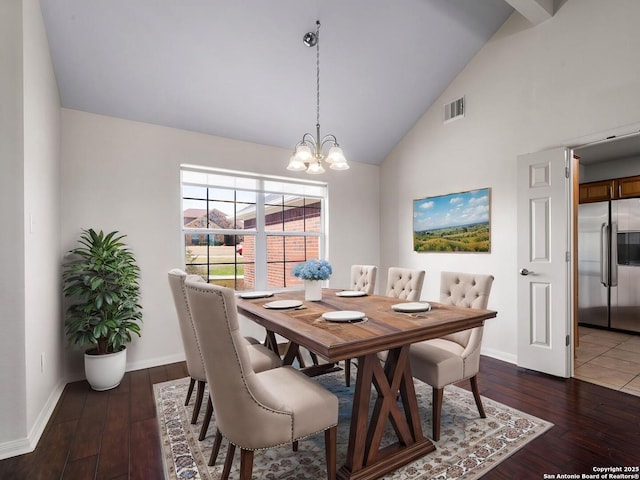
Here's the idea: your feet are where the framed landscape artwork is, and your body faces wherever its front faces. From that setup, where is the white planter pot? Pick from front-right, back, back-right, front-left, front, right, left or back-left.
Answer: front

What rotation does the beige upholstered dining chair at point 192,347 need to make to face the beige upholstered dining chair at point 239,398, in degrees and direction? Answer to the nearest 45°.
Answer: approximately 135° to its right

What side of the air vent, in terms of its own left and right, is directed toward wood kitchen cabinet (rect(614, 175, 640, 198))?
back

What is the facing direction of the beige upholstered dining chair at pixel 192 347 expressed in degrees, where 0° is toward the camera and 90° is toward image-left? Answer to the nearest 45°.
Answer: approximately 225°

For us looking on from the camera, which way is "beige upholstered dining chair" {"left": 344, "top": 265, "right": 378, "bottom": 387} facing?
facing the viewer and to the left of the viewer

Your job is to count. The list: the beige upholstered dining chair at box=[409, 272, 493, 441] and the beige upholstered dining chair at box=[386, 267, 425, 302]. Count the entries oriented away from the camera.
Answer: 0

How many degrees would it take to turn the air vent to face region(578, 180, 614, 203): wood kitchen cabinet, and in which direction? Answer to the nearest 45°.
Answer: approximately 180°

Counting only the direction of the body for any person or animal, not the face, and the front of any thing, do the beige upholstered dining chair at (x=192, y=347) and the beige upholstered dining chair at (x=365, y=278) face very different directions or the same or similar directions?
very different directions

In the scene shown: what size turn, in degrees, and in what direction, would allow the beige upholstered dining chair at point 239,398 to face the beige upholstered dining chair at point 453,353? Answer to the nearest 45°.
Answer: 0° — it already faces it

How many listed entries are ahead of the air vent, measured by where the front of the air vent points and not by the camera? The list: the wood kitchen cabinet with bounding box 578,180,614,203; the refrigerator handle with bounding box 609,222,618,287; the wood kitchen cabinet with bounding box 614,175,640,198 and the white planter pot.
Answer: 1

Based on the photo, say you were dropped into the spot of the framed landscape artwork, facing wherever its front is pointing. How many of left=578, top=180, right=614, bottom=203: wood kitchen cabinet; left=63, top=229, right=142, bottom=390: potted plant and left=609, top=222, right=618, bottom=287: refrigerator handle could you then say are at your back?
2

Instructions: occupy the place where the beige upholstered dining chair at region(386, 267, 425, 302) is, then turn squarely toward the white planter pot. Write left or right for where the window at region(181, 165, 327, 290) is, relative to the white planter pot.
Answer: right

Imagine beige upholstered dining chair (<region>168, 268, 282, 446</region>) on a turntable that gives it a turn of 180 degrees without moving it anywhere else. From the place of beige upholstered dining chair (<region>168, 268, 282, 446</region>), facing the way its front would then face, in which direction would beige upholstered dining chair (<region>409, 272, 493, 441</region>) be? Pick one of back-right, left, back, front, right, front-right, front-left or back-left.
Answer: back-left

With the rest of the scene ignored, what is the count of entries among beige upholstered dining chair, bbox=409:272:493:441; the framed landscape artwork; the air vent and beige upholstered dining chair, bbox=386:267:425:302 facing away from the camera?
0

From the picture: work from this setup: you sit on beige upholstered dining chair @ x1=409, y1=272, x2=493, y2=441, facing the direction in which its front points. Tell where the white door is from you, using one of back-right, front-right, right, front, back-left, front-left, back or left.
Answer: back

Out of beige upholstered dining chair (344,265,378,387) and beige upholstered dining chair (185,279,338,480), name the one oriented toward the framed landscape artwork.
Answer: beige upholstered dining chair (185,279,338,480)
